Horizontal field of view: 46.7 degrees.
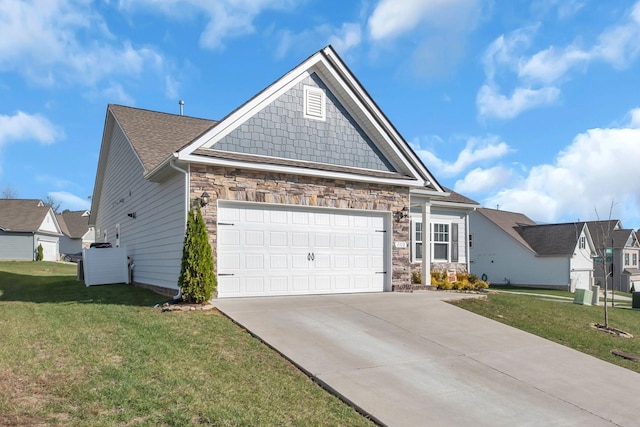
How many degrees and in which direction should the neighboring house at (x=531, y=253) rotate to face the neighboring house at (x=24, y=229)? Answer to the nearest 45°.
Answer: approximately 135° to its right

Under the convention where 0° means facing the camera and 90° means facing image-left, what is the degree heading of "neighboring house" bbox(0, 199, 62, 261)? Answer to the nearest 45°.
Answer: approximately 315°

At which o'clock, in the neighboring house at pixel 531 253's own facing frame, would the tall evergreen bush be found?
The tall evergreen bush is roughly at 2 o'clock from the neighboring house.

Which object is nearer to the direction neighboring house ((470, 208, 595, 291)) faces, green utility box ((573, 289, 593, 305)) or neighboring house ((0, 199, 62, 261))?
the green utility box
